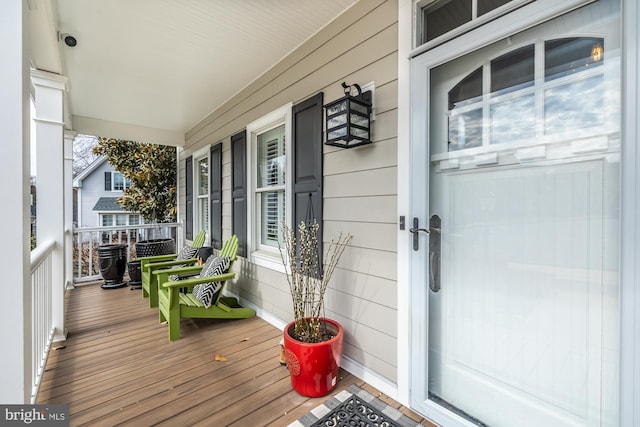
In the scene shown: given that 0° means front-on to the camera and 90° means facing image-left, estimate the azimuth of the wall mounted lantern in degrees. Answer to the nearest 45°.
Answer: approximately 45°

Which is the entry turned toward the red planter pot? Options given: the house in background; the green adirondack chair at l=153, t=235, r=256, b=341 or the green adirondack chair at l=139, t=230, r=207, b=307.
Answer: the house in background

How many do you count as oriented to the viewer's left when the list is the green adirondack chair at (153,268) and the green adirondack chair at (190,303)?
2

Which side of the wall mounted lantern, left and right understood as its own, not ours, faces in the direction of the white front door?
left

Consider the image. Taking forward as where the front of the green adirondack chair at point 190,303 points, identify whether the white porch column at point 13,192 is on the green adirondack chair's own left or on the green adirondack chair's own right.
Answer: on the green adirondack chair's own left

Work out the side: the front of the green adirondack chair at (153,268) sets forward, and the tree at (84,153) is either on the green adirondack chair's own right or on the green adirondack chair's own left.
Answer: on the green adirondack chair's own right

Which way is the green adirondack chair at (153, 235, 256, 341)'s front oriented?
to the viewer's left

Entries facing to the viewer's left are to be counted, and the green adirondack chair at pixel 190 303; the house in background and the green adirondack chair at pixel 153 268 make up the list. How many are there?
2

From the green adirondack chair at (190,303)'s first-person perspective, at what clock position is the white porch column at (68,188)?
The white porch column is roughly at 2 o'clock from the green adirondack chair.
